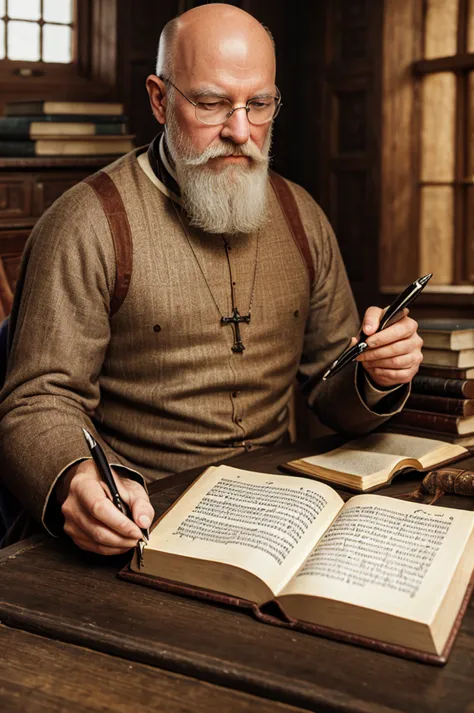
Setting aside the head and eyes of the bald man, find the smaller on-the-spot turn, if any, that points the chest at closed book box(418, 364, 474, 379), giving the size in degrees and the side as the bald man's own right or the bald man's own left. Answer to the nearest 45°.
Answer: approximately 45° to the bald man's own left

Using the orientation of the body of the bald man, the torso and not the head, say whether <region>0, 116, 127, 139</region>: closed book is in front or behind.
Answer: behind

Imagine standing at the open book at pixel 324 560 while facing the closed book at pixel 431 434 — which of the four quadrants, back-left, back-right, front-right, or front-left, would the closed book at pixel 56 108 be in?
front-left

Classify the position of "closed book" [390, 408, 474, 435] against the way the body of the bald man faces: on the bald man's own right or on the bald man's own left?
on the bald man's own left

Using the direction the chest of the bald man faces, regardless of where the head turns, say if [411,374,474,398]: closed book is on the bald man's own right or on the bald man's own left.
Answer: on the bald man's own left

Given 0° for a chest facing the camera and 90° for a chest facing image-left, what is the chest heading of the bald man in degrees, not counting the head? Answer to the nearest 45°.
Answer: approximately 315°

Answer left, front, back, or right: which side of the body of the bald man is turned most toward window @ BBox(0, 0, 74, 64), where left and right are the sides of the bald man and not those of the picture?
back
